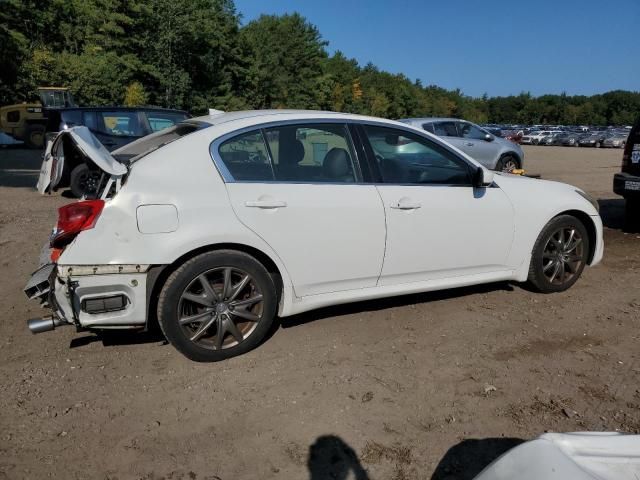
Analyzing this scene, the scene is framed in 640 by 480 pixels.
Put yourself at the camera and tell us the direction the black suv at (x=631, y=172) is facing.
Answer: facing away from the viewer and to the right of the viewer

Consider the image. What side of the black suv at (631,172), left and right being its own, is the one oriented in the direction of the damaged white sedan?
back

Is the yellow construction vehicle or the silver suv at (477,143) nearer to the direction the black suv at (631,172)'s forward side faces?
the silver suv

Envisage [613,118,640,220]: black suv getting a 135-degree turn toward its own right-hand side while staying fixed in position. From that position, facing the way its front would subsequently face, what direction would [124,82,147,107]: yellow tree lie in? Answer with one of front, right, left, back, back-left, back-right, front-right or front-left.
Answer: back-right

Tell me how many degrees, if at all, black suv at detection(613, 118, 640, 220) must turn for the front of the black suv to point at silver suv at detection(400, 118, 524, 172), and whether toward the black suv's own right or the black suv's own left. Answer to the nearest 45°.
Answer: approximately 90° to the black suv's own left

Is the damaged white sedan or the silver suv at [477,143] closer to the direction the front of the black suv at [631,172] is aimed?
the silver suv

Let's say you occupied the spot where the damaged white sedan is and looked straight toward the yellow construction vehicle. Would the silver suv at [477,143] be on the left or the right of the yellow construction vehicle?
right
